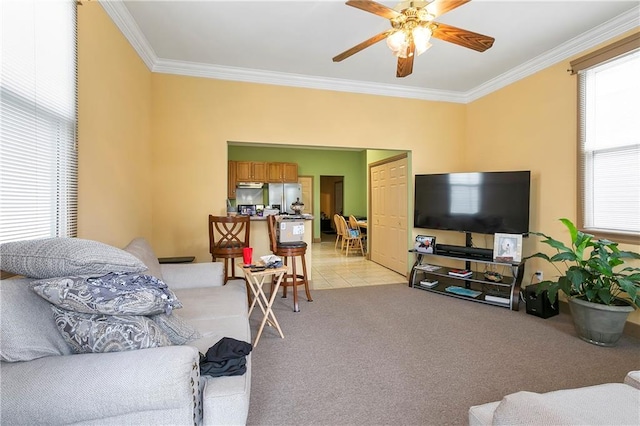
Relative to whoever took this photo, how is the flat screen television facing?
facing the viewer and to the left of the viewer

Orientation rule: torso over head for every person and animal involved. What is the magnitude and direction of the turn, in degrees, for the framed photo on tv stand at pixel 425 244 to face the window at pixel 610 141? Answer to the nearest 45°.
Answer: approximately 90° to its left

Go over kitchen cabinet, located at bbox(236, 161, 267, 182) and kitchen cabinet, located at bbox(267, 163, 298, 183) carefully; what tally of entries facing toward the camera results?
2

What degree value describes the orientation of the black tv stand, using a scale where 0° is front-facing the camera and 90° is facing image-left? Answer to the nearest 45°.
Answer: approximately 45°

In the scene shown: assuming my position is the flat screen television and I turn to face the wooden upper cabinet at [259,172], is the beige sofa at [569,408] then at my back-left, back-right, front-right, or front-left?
back-left

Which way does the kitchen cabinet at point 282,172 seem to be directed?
toward the camera

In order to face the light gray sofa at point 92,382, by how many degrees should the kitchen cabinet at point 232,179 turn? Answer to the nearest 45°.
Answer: approximately 45° to its right

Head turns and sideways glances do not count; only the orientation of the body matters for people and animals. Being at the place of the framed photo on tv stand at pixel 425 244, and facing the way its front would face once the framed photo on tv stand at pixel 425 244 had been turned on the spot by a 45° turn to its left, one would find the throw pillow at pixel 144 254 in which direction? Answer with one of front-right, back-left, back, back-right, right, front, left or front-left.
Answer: front-right

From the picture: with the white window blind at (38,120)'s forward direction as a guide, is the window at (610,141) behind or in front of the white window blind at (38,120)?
in front

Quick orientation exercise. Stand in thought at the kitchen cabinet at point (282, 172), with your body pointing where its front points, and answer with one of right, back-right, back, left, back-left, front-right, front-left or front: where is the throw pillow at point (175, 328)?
front

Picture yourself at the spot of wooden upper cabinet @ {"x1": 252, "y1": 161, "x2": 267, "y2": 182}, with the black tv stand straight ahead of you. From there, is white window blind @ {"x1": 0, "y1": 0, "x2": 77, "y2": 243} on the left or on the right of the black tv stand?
right

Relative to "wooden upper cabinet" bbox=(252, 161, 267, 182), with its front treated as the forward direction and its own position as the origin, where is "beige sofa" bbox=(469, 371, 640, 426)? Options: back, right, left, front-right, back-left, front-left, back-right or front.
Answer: front

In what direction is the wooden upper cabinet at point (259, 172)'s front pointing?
toward the camera

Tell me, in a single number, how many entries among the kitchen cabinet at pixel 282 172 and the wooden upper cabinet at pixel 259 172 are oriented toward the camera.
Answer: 2
